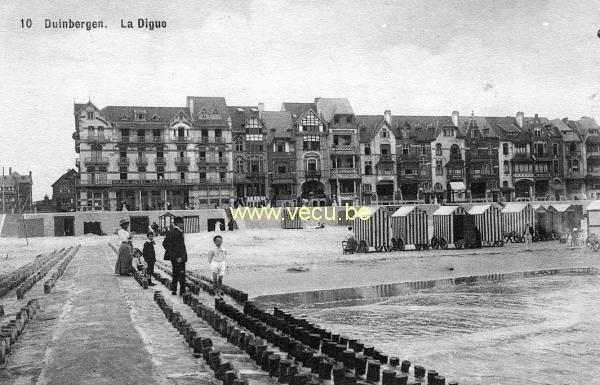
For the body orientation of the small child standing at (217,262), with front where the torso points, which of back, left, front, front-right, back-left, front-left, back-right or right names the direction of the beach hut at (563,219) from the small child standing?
back-left

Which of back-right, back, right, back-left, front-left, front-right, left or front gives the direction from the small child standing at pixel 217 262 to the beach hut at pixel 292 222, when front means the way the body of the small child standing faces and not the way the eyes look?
back

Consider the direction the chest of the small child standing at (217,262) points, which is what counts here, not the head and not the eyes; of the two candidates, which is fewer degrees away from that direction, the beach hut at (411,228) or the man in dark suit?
the man in dark suit

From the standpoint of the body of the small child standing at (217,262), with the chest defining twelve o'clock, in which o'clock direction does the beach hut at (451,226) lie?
The beach hut is roughly at 7 o'clock from the small child standing.

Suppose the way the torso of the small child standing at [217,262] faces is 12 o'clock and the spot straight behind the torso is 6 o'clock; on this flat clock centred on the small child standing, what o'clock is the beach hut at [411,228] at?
The beach hut is roughly at 7 o'clock from the small child standing.

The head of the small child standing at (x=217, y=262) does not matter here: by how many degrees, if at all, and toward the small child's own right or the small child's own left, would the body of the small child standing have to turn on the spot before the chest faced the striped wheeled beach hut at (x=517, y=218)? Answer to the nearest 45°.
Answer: approximately 135° to the small child's own left

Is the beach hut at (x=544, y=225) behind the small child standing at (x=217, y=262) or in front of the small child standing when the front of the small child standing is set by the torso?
behind

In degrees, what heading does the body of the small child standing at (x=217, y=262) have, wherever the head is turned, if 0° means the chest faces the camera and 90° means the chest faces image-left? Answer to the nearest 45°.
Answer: approximately 0°

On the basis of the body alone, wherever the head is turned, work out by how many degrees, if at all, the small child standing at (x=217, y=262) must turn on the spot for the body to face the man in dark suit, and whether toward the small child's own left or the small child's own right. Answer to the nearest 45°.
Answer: approximately 90° to the small child's own right

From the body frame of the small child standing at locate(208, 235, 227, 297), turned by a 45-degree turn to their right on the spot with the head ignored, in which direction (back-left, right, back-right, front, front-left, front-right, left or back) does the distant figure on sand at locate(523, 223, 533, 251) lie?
back

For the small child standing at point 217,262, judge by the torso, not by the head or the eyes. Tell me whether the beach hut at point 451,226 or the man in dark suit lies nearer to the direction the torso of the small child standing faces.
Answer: the man in dark suit
